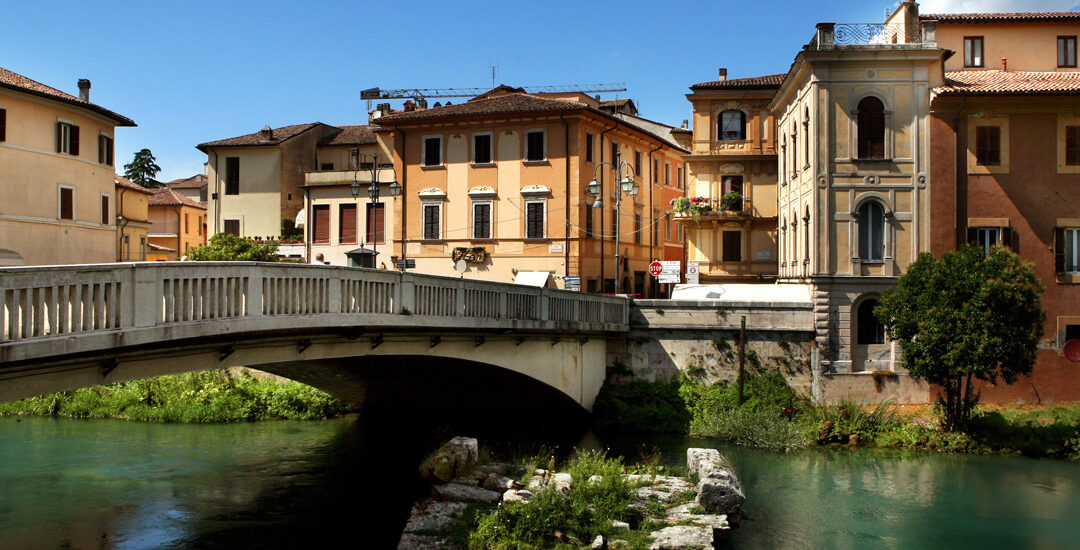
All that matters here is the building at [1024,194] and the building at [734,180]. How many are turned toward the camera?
2

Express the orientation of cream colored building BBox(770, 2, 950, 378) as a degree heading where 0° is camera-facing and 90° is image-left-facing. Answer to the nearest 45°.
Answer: approximately 0°

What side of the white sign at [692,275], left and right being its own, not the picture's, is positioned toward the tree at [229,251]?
right

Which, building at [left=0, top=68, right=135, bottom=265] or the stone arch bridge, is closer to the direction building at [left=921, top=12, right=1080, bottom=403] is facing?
the stone arch bridge

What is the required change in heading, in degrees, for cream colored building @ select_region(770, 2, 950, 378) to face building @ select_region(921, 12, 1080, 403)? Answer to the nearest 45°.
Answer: approximately 90° to its left

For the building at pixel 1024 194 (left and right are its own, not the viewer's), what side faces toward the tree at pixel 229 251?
right
